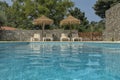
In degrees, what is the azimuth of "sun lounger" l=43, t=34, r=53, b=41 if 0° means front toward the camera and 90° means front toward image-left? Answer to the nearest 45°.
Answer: approximately 45°

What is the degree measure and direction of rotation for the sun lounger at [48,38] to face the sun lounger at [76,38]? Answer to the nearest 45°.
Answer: approximately 135° to its left

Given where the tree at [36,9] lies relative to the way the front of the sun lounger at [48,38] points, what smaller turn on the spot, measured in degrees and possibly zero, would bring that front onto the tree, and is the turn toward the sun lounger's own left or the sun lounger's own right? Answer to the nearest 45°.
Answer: approximately 135° to the sun lounger's own right

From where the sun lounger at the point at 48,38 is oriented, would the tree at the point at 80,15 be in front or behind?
behind

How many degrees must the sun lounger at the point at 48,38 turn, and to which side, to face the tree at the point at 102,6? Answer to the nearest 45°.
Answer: approximately 180°
